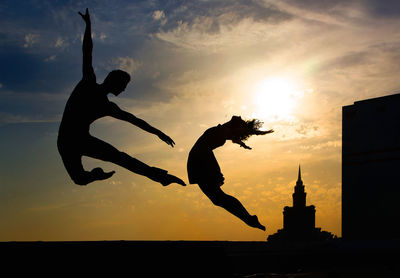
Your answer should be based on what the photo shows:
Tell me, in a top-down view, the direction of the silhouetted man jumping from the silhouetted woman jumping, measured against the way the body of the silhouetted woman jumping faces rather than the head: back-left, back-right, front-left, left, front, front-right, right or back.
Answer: front-left

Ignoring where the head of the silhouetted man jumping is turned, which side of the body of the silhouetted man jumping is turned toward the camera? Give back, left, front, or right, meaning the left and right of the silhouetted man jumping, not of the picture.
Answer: right

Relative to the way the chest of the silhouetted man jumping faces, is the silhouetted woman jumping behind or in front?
in front

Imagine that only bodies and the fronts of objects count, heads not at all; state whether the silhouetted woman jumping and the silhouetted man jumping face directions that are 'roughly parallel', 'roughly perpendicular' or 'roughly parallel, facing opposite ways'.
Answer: roughly parallel, facing opposite ways

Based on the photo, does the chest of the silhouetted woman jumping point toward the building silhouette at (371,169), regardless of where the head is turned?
no

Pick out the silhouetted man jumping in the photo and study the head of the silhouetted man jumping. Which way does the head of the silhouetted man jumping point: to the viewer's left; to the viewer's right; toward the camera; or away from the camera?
to the viewer's right

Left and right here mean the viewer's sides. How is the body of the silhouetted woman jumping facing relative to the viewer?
facing to the left of the viewer
